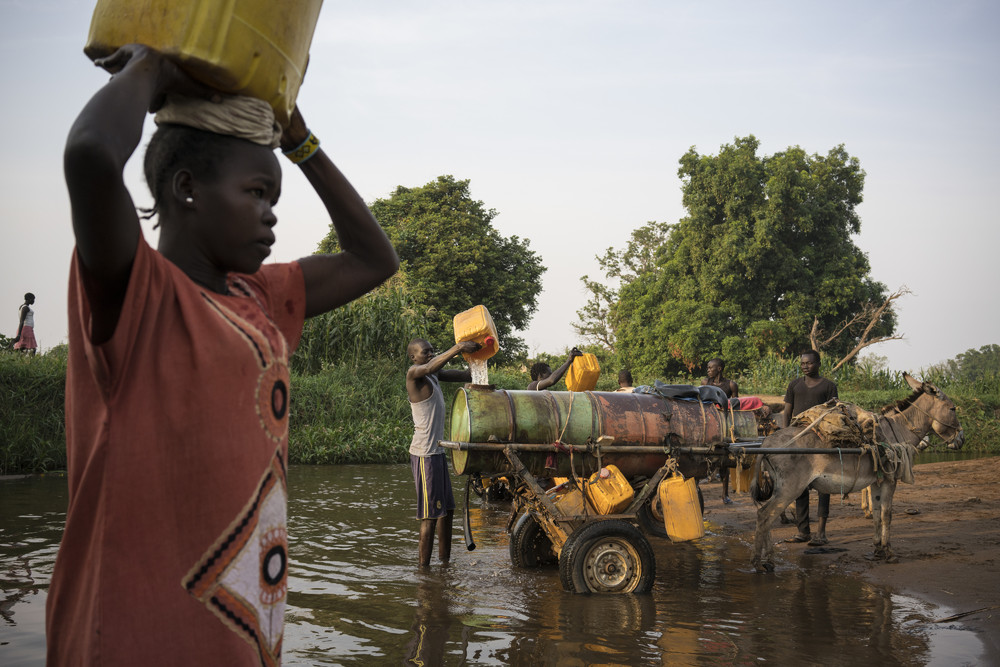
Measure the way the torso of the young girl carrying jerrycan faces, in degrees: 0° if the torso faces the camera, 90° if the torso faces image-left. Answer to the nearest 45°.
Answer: approximately 315°

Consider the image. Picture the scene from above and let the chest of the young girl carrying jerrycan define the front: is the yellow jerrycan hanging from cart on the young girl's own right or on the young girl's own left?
on the young girl's own left

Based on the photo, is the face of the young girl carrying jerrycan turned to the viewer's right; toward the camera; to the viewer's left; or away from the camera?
to the viewer's right

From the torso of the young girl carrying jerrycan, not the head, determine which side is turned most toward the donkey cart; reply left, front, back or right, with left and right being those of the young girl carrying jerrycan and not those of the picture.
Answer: left

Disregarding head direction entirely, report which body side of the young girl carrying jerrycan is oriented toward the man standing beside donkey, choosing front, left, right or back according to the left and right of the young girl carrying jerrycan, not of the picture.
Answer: left

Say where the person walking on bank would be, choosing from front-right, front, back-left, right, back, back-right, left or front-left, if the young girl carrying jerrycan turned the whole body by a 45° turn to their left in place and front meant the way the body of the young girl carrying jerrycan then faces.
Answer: left

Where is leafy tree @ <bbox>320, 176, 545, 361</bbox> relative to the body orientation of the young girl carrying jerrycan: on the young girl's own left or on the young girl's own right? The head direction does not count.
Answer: on the young girl's own left
